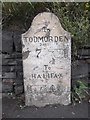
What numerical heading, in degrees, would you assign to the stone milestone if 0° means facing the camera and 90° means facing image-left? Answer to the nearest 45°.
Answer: approximately 0°
